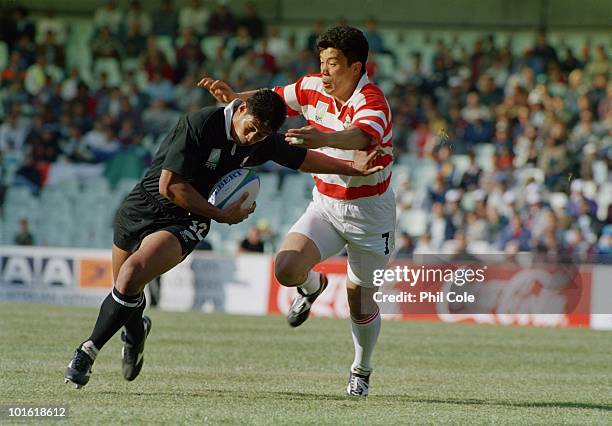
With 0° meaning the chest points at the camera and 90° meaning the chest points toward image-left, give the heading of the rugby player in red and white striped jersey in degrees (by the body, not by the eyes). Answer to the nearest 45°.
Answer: approximately 45°

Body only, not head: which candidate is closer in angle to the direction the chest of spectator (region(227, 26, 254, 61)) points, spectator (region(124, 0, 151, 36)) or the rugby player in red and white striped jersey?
the rugby player in red and white striped jersey

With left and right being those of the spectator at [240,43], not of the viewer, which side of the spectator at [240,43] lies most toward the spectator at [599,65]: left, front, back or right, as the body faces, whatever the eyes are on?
left
